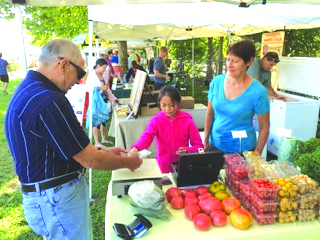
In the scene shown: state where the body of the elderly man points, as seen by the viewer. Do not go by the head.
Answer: to the viewer's right

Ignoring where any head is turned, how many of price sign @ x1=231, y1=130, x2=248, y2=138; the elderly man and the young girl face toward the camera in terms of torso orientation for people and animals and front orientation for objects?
2

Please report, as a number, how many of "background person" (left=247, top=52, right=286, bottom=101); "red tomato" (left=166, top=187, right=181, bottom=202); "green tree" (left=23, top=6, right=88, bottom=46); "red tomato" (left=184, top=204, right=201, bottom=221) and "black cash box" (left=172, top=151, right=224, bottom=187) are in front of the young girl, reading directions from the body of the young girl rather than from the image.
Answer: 3

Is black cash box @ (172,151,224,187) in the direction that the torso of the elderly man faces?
yes

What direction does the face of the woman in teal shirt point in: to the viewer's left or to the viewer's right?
to the viewer's left

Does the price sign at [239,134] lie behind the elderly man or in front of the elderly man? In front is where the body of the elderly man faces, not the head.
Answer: in front

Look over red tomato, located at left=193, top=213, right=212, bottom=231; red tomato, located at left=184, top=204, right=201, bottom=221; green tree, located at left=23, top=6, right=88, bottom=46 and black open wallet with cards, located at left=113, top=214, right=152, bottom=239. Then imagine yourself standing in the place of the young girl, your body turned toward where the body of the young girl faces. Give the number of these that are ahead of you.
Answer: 3

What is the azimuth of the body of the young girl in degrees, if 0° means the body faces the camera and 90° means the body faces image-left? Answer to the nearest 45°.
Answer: approximately 0°

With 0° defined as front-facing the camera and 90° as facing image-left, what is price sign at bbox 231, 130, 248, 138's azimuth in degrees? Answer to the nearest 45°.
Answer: approximately 0°

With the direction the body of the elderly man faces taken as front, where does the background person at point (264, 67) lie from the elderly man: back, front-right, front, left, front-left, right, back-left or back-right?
front-left

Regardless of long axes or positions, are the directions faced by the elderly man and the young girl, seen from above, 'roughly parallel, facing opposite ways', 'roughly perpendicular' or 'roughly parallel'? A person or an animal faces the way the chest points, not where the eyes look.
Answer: roughly perpendicular

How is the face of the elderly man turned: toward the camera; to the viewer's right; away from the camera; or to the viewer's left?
to the viewer's right

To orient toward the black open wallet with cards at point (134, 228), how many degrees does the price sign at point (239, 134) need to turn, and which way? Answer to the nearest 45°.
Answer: approximately 45° to its right

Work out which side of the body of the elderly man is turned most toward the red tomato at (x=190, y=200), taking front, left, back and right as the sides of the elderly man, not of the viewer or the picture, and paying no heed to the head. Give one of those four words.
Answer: front
